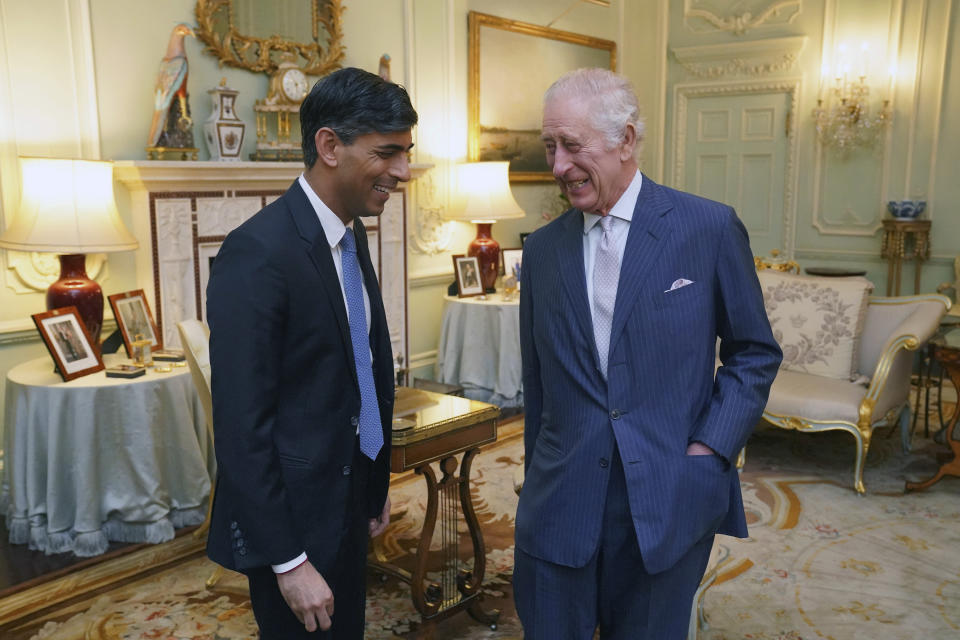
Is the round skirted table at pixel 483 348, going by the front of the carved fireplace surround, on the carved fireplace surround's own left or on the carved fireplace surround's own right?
on the carved fireplace surround's own left

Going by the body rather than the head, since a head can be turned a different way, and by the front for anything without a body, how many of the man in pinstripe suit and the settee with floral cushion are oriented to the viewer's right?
0

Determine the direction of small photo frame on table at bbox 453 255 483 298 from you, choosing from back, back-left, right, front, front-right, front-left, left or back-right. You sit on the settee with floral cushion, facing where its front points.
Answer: front-right

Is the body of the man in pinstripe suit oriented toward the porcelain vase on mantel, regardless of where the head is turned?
no

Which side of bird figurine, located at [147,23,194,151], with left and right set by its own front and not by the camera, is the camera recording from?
right

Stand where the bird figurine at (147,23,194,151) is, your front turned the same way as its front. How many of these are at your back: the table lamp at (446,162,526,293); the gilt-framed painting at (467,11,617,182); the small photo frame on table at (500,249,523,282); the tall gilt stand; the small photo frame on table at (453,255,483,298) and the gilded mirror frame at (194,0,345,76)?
0

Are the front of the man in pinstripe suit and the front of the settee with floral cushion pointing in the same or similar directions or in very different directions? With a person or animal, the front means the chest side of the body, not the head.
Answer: same or similar directions

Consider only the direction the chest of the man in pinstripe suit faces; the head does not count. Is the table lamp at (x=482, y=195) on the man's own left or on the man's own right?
on the man's own right

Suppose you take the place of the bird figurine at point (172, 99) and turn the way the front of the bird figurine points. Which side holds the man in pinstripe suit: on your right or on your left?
on your right

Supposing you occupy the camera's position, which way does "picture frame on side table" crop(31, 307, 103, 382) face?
facing the viewer and to the right of the viewer

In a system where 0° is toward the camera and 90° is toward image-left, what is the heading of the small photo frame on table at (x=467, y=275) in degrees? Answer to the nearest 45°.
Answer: approximately 315°

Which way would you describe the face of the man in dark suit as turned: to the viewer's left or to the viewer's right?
to the viewer's right

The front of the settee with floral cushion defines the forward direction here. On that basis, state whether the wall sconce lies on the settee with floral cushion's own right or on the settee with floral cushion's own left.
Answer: on the settee with floral cushion's own right
